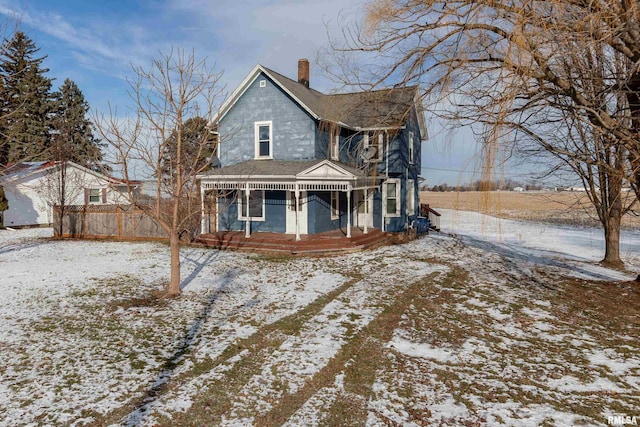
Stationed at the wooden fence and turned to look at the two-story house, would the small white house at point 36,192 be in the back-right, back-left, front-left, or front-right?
back-left

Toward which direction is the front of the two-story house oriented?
toward the camera

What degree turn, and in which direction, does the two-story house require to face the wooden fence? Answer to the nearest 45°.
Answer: approximately 90° to its right

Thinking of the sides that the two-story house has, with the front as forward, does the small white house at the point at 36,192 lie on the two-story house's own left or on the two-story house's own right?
on the two-story house's own right
